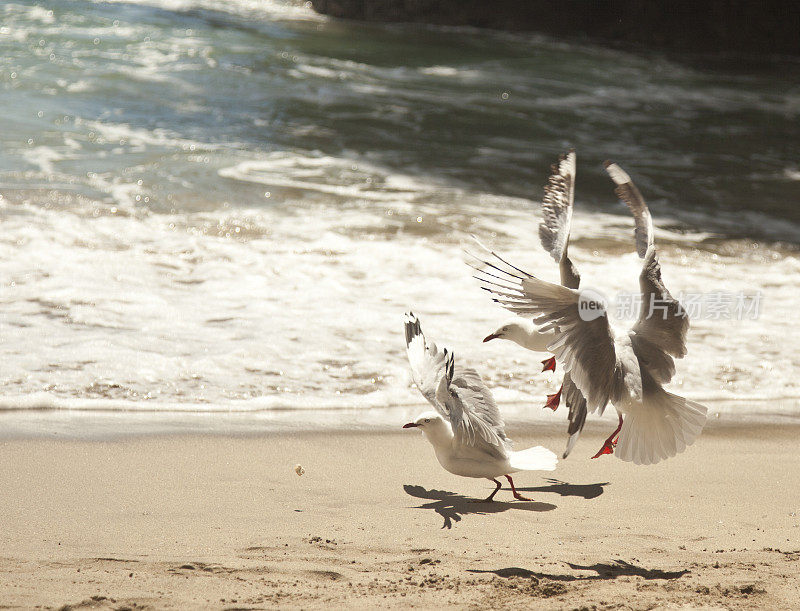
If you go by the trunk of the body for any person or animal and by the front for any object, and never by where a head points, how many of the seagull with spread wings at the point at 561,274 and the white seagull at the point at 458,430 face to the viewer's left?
2

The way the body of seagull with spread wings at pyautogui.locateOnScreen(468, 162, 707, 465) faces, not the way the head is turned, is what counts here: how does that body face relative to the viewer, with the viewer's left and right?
facing away from the viewer and to the left of the viewer

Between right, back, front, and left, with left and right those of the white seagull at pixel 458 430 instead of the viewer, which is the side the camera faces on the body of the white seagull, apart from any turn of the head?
left

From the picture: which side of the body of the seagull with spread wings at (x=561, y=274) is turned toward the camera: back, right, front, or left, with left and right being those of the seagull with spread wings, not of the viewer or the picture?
left
